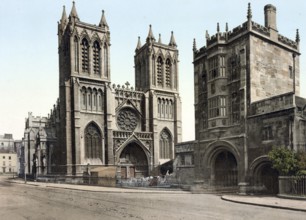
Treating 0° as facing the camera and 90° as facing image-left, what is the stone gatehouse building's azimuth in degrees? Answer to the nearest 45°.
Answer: approximately 45°

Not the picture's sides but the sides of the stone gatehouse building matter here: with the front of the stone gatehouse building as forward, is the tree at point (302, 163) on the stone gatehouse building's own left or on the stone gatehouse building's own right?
on the stone gatehouse building's own left

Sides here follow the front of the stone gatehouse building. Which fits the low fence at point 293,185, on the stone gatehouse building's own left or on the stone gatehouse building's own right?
on the stone gatehouse building's own left
